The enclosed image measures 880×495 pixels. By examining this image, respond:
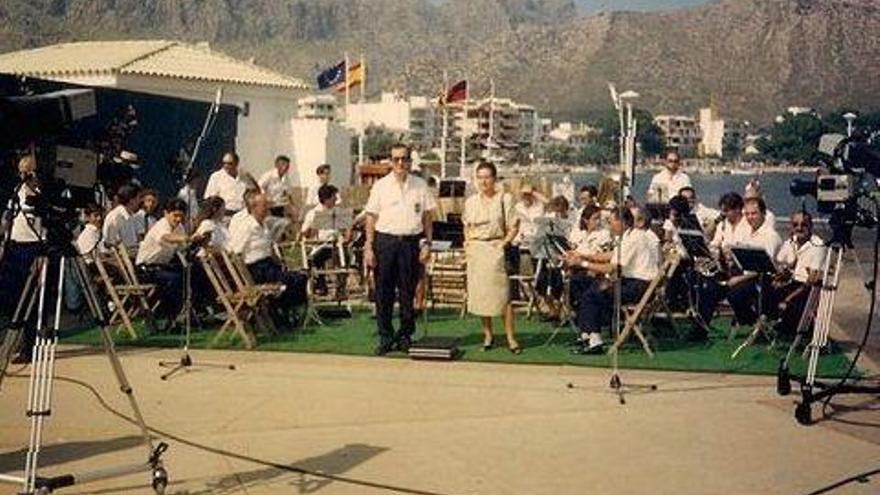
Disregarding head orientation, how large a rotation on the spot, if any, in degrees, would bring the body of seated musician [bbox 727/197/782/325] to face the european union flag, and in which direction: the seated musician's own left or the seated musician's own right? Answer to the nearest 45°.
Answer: approximately 90° to the seated musician's own right

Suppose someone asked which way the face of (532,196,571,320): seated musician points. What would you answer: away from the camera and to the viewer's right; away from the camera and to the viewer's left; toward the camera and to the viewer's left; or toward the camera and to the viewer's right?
toward the camera and to the viewer's left

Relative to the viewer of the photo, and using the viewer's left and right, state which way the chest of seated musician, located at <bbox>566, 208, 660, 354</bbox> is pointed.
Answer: facing to the left of the viewer

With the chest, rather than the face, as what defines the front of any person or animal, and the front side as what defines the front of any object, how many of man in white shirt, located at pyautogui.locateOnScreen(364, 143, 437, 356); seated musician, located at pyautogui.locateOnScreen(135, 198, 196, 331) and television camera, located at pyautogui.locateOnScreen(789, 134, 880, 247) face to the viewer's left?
1

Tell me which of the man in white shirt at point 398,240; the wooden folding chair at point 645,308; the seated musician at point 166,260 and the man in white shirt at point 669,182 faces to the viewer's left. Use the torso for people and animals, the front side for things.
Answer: the wooden folding chair

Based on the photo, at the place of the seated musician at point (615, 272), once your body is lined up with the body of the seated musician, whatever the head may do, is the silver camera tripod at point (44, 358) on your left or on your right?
on your left

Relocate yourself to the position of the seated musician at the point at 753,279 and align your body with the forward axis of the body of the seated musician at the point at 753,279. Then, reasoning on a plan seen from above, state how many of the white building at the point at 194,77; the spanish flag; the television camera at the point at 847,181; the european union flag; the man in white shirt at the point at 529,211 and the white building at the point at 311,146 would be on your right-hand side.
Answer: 5

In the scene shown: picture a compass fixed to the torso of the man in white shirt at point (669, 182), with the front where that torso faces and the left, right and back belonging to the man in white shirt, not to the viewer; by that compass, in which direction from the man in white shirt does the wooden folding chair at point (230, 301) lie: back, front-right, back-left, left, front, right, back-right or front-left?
front-right

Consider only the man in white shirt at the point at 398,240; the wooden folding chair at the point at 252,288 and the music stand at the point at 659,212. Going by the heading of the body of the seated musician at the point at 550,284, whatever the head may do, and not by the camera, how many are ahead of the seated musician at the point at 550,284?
2

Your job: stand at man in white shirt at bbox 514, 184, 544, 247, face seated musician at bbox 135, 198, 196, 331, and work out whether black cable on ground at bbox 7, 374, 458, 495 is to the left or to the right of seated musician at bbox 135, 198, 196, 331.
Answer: left

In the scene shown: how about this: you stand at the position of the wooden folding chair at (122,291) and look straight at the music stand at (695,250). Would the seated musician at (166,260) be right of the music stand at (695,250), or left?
left

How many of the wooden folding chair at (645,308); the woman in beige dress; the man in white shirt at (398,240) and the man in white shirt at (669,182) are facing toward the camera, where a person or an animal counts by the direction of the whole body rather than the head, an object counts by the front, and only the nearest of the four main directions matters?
3

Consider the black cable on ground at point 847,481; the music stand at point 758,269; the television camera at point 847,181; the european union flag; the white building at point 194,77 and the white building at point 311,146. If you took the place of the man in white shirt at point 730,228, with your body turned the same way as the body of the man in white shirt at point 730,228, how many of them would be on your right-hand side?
3

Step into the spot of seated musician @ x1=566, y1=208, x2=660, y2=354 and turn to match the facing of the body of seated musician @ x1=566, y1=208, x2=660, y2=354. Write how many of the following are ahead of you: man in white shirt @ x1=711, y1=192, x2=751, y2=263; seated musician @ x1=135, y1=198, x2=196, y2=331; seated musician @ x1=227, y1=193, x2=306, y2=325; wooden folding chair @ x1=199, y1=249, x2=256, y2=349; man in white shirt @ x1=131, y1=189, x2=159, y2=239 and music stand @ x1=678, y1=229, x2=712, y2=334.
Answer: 4
